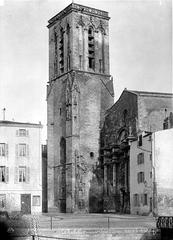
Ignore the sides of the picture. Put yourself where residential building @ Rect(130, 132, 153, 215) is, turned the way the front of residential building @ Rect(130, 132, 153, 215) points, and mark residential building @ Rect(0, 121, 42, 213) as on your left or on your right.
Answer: on your right

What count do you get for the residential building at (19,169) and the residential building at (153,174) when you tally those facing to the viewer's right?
0

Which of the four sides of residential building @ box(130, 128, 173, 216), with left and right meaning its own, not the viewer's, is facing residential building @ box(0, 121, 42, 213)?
right

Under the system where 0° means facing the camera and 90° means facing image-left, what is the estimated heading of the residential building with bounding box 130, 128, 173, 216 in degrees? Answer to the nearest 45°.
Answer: approximately 45°

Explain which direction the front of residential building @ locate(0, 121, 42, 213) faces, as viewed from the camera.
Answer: facing the viewer

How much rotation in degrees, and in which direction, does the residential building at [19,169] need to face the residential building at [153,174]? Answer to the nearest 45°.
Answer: approximately 45° to its left

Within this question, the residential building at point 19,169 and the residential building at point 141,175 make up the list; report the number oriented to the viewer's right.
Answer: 0

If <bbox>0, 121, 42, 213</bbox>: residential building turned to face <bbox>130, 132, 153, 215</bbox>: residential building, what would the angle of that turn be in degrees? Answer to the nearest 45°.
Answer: approximately 45° to its left
